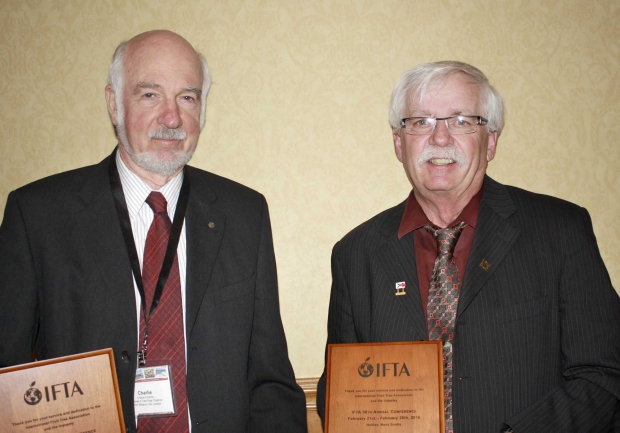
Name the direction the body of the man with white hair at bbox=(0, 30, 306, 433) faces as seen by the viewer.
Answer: toward the camera

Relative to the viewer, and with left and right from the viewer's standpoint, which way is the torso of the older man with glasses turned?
facing the viewer

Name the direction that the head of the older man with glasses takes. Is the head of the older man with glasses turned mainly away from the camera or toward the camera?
toward the camera

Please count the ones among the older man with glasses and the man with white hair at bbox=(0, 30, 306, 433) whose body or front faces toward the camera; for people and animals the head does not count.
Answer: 2

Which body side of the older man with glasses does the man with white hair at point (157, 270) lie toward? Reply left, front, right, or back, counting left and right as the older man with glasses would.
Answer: right

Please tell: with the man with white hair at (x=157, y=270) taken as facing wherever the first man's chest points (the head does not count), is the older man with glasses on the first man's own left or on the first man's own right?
on the first man's own left
